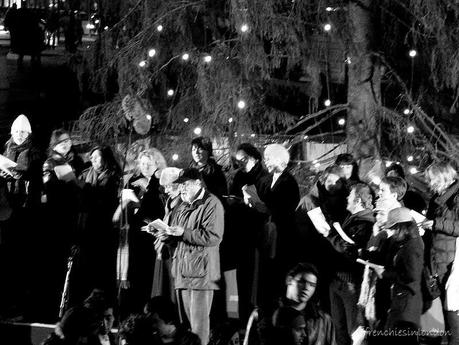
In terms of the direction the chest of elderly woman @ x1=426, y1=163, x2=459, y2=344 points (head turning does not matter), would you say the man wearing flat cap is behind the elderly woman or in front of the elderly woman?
in front

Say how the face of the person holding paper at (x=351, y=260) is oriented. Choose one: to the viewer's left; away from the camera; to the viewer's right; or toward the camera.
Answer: to the viewer's left

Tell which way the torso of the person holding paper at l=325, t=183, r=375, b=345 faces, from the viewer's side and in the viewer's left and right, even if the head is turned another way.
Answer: facing to the left of the viewer

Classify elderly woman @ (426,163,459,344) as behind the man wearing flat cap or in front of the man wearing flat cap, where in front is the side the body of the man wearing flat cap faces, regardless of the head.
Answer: behind

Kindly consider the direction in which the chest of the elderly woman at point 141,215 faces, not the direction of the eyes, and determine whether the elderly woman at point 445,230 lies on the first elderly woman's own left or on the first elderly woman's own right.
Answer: on the first elderly woman's own left

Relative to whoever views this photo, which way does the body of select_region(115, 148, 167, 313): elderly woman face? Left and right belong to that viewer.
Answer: facing the viewer and to the left of the viewer

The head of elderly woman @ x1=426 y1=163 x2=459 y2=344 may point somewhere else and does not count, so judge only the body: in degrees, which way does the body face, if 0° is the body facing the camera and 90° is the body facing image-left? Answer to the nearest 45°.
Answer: approximately 90°
